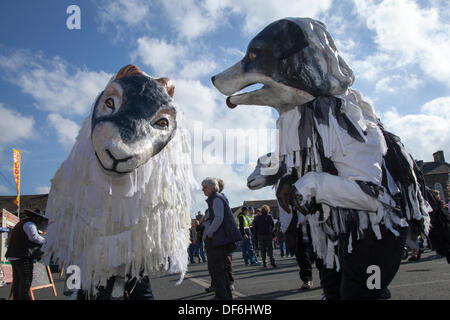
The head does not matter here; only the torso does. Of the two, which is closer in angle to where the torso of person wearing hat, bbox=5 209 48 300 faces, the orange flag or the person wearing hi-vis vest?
the person wearing hi-vis vest

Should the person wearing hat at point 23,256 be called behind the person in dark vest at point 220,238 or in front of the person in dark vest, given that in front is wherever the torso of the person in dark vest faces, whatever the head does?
in front

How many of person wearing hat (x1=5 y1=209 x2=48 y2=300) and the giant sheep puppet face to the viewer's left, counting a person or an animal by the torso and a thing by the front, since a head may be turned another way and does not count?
0

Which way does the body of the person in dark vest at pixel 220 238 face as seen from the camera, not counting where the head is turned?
to the viewer's left

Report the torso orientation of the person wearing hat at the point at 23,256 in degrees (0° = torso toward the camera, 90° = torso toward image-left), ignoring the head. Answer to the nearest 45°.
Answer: approximately 270°

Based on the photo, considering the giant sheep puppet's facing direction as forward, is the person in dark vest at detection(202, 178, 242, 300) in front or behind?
behind

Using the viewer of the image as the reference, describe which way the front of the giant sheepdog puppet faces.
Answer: facing to the left of the viewer

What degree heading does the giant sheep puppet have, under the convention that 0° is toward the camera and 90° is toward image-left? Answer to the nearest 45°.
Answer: approximately 0°
